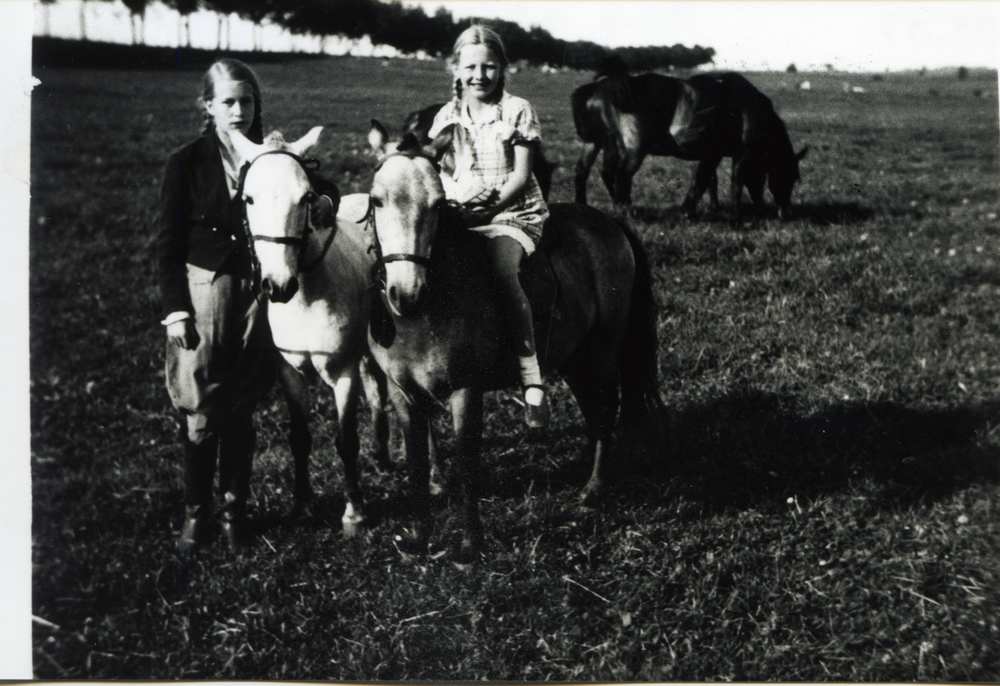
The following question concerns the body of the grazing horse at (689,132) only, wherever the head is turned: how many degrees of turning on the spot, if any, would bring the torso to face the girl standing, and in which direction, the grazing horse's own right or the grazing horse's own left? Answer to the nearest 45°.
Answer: approximately 135° to the grazing horse's own right

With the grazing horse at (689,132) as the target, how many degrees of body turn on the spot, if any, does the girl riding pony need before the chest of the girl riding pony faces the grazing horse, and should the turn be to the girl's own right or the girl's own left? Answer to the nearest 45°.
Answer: approximately 180°

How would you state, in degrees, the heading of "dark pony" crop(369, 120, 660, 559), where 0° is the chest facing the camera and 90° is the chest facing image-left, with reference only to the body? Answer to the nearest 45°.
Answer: approximately 45°

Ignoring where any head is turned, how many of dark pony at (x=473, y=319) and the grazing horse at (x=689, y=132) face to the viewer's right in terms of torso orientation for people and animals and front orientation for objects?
1

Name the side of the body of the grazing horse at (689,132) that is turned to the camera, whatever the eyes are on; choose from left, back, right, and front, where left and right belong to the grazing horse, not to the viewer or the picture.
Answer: right

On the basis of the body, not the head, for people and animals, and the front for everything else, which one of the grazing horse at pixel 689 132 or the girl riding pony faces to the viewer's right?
the grazing horse

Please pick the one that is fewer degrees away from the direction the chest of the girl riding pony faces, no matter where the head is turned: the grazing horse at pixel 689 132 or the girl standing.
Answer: the girl standing
